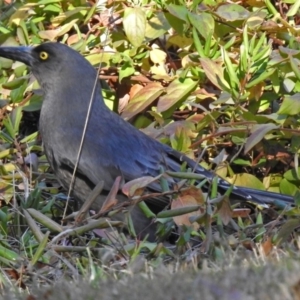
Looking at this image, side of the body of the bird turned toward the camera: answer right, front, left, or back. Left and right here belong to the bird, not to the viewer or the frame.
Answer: left

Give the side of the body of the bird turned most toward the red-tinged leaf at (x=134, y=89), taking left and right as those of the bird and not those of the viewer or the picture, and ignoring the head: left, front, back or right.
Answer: right

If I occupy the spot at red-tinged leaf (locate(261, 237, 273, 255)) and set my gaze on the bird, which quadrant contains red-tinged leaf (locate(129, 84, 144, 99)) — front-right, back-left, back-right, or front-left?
front-right

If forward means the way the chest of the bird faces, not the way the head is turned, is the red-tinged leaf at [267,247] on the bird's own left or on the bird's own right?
on the bird's own left

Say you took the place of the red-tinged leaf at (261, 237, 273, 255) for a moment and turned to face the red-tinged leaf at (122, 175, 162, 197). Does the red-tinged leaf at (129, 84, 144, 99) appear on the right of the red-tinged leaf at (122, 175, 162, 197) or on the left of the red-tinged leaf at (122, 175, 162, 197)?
right

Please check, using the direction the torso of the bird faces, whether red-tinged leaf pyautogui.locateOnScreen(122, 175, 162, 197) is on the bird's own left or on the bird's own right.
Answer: on the bird's own left
